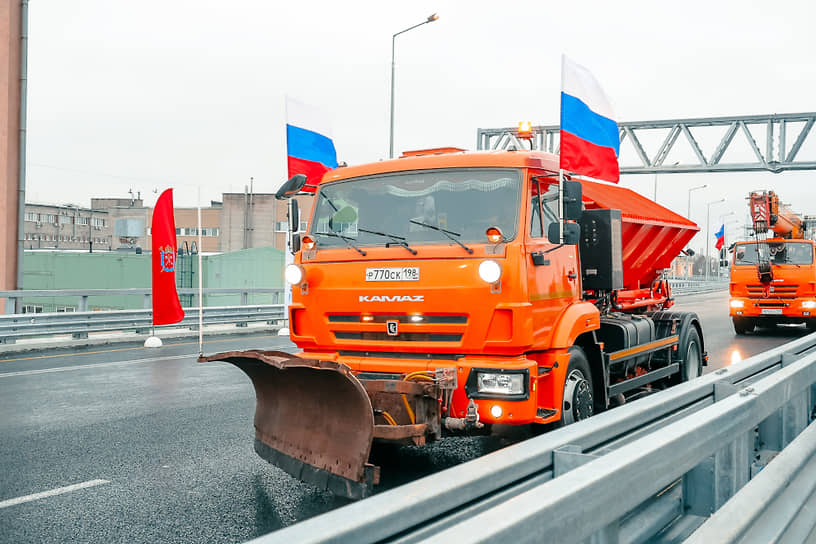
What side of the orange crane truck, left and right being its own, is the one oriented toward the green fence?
right

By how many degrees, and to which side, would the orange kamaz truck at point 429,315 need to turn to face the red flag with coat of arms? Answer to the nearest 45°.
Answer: approximately 90° to its right

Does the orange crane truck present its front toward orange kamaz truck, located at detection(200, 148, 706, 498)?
yes

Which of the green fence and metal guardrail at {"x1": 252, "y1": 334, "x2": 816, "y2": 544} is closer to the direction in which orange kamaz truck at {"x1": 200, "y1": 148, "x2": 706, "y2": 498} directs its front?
the metal guardrail

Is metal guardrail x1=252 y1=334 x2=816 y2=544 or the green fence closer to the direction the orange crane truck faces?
the metal guardrail

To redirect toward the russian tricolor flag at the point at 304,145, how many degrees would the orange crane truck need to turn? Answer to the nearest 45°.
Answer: approximately 45° to its right

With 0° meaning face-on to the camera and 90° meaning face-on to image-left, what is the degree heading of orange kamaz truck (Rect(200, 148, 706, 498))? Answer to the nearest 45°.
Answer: approximately 45°

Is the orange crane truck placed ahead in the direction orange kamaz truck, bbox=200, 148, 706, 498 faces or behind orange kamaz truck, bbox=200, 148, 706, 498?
behind

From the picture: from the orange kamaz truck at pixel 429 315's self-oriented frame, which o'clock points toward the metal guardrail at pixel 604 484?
The metal guardrail is roughly at 10 o'clock from the orange kamaz truck.

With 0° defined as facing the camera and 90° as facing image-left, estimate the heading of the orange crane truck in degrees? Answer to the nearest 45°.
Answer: approximately 0°
